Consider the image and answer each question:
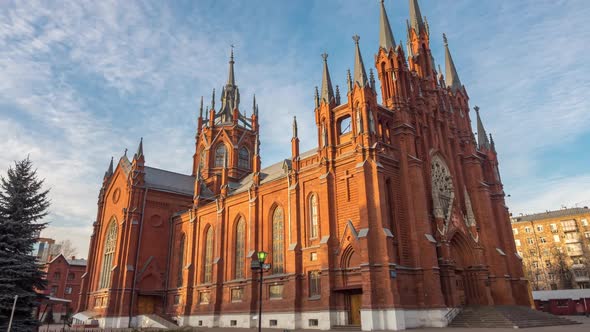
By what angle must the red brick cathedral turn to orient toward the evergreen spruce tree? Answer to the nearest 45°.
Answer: approximately 90° to its right

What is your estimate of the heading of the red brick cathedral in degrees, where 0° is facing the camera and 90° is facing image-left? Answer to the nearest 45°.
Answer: approximately 315°
